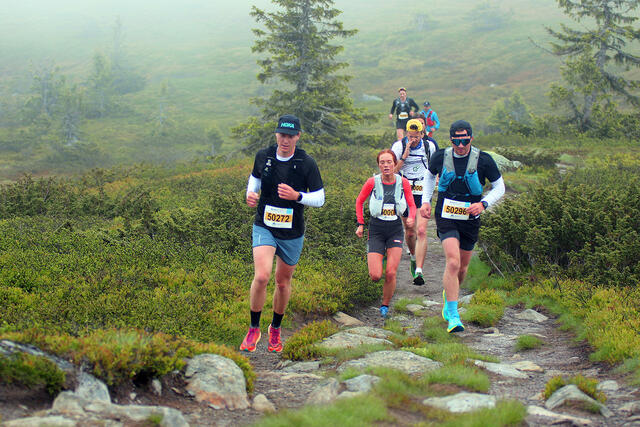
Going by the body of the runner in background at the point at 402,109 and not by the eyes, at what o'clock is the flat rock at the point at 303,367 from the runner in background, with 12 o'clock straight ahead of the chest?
The flat rock is roughly at 12 o'clock from the runner in background.

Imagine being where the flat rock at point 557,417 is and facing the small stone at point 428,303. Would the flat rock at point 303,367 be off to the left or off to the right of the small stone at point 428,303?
left

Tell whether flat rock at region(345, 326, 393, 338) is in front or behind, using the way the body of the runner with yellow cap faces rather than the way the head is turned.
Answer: in front

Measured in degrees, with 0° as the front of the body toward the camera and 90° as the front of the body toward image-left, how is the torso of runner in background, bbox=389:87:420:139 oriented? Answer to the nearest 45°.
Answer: approximately 0°

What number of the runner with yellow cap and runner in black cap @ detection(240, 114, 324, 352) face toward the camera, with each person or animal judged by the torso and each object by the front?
2

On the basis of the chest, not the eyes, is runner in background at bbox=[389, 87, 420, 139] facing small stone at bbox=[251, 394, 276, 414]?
yes

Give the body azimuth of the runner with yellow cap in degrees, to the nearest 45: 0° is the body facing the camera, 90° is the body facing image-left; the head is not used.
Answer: approximately 0°

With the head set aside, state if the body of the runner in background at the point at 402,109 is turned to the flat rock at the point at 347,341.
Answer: yes
